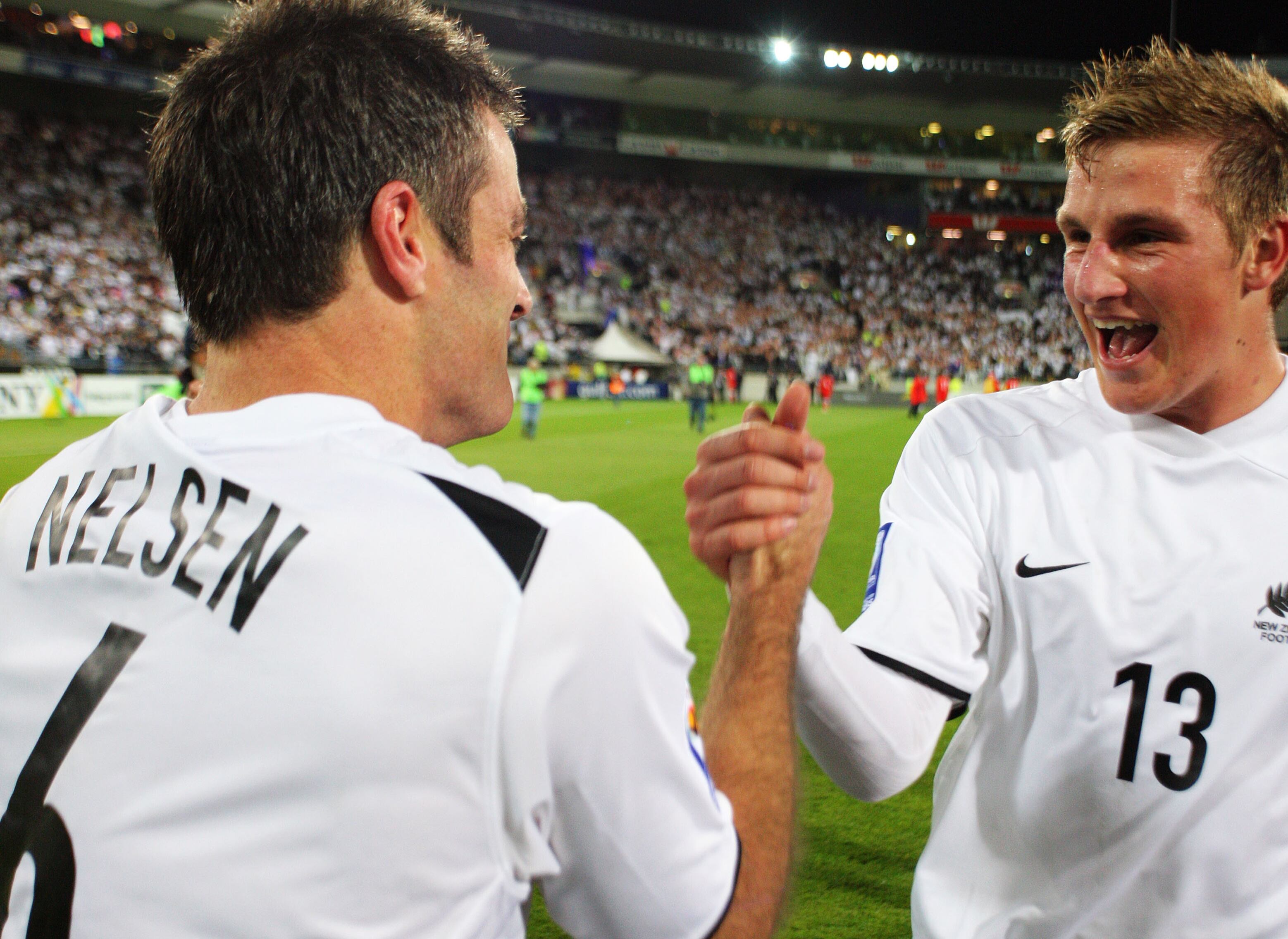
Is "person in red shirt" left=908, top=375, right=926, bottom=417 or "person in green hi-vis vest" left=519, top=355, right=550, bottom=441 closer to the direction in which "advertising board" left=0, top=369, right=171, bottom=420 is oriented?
the person in green hi-vis vest

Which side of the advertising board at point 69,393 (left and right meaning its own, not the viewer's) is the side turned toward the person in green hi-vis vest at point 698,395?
left

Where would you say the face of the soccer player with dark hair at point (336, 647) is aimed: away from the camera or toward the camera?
away from the camera

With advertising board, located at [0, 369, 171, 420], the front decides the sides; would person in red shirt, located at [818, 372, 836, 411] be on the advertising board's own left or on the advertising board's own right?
on the advertising board's own left

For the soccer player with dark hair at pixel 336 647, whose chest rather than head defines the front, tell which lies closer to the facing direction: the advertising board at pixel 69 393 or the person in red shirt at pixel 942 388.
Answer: the person in red shirt

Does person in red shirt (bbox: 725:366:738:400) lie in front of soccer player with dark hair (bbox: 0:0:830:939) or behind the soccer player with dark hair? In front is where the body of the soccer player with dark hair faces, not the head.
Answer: in front

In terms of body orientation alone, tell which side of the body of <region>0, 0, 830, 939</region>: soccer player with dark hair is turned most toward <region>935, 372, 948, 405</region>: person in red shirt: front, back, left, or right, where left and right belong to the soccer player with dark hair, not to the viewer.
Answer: front

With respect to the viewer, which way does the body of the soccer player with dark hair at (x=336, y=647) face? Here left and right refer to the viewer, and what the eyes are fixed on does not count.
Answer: facing away from the viewer and to the right of the viewer

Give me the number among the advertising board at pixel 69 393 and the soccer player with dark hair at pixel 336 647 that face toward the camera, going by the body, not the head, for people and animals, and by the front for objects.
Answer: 1

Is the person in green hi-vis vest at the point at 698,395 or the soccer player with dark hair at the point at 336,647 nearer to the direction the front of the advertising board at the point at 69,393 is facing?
the soccer player with dark hair

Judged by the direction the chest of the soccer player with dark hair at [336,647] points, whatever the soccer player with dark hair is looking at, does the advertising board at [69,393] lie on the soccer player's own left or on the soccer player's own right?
on the soccer player's own left

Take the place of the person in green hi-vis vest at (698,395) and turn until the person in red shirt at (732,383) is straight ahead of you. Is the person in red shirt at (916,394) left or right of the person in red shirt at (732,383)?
right

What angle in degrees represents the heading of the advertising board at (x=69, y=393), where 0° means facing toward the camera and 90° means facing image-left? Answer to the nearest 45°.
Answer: approximately 0°

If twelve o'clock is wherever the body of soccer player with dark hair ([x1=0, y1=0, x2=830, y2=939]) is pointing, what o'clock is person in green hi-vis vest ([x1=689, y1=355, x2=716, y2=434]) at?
The person in green hi-vis vest is roughly at 11 o'clock from the soccer player with dark hair.

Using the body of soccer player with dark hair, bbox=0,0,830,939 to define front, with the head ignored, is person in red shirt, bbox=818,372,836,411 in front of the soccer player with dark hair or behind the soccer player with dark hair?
in front
